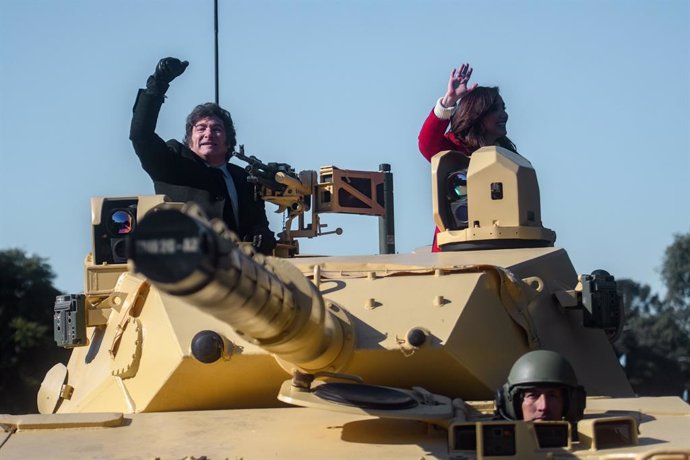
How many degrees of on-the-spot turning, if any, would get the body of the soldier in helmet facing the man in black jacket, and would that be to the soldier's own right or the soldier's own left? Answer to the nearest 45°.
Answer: approximately 135° to the soldier's own right

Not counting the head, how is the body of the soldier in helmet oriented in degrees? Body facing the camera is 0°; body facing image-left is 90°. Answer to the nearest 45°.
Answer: approximately 0°

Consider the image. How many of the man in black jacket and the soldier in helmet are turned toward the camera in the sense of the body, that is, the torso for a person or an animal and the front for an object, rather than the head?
2

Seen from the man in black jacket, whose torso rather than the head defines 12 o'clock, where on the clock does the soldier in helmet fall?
The soldier in helmet is roughly at 11 o'clock from the man in black jacket.
